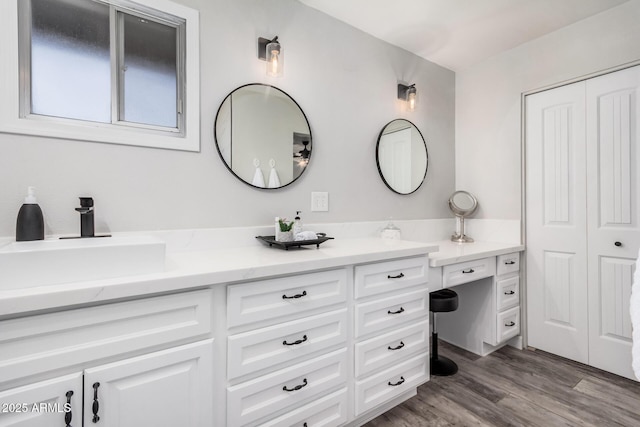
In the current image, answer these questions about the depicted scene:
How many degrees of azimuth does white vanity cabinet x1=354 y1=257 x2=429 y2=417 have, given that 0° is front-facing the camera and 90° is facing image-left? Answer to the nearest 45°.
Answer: approximately 315°

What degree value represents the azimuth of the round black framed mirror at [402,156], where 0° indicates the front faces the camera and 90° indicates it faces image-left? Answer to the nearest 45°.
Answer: approximately 315°

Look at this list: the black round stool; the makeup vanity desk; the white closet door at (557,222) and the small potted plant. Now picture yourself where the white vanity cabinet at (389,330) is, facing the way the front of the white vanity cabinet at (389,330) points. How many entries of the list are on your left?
3

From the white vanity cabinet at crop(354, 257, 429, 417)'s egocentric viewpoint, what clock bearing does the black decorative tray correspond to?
The black decorative tray is roughly at 4 o'clock from the white vanity cabinet.

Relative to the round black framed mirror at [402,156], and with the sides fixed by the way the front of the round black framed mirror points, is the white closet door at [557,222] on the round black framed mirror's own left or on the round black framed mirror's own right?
on the round black framed mirror's own left

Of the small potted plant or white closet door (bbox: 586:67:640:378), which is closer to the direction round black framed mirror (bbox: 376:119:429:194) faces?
the white closet door

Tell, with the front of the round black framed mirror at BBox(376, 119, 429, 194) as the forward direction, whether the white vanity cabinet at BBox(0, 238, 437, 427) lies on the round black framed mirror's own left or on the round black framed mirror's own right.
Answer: on the round black framed mirror's own right
